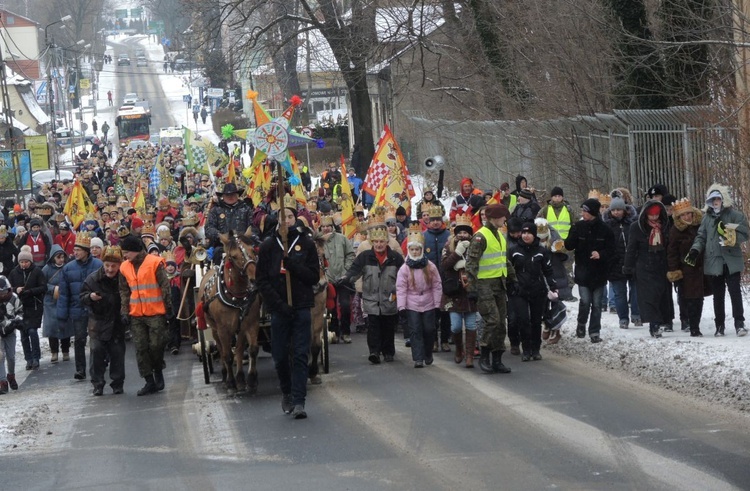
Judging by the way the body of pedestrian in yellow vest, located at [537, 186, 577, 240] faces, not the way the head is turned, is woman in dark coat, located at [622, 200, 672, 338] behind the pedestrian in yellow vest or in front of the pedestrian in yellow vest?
in front

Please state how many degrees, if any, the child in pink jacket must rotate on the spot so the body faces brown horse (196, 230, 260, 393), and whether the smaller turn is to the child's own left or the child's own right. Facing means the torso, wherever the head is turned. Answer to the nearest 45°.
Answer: approximately 45° to the child's own right

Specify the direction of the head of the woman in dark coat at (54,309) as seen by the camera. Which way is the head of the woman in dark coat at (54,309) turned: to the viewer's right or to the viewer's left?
to the viewer's right

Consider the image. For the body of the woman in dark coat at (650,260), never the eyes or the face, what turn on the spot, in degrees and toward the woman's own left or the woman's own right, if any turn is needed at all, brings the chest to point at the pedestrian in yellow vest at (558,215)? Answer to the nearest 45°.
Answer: approximately 135° to the woman's own right

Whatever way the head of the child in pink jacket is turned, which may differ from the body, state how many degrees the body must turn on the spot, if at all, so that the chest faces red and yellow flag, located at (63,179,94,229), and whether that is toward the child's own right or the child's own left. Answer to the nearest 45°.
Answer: approximately 135° to the child's own right

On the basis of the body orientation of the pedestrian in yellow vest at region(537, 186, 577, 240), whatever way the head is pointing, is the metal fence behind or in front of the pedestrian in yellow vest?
behind

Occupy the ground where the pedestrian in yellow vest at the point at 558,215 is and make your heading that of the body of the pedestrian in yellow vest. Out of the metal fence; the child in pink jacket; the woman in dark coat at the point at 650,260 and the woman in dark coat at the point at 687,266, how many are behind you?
1

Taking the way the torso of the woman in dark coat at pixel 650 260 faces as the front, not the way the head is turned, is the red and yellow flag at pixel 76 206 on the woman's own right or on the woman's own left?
on the woman's own right

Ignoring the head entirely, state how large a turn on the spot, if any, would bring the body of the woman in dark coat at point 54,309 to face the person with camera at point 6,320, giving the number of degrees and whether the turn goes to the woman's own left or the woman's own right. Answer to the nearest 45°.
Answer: approximately 45° to the woman's own right

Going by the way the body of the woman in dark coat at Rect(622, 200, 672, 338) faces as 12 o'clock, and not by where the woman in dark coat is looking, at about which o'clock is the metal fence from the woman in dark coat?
The metal fence is roughly at 6 o'clock from the woman in dark coat.

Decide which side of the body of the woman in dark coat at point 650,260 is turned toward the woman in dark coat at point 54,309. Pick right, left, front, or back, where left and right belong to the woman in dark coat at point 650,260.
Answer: right

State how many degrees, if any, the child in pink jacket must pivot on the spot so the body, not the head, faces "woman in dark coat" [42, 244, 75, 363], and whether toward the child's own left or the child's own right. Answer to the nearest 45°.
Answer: approximately 135° to the child's own right

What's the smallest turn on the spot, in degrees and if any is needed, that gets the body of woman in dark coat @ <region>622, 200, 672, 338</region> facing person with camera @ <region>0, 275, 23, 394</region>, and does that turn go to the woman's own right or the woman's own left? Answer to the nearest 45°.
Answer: approximately 90° to the woman's own right
